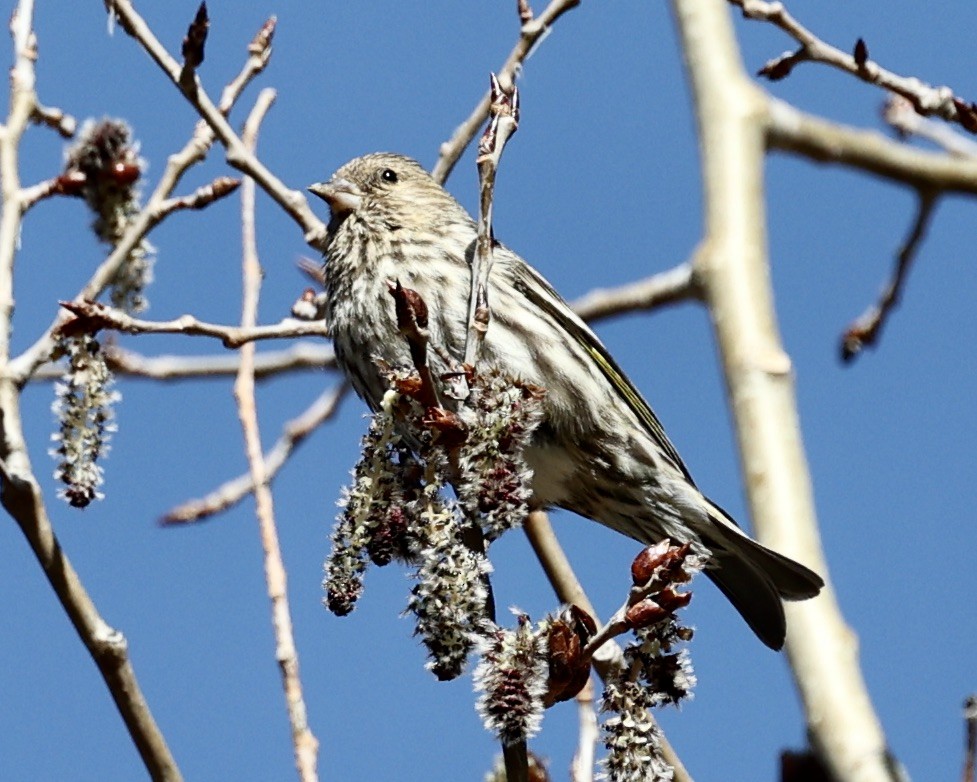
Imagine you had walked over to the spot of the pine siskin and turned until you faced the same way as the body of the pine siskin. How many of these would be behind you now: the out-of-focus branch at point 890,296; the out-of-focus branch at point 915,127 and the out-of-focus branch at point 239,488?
2

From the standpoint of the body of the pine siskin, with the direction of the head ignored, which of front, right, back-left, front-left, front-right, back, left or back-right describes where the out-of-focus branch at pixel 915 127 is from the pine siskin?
back

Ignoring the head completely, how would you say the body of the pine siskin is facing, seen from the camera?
to the viewer's left

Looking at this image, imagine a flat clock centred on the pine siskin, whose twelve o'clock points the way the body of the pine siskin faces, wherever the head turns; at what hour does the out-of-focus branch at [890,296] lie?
The out-of-focus branch is roughly at 6 o'clock from the pine siskin.

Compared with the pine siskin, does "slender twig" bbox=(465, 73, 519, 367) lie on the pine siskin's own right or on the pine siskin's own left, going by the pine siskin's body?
on the pine siskin's own left

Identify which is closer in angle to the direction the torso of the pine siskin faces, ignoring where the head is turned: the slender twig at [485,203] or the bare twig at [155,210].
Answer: the bare twig
